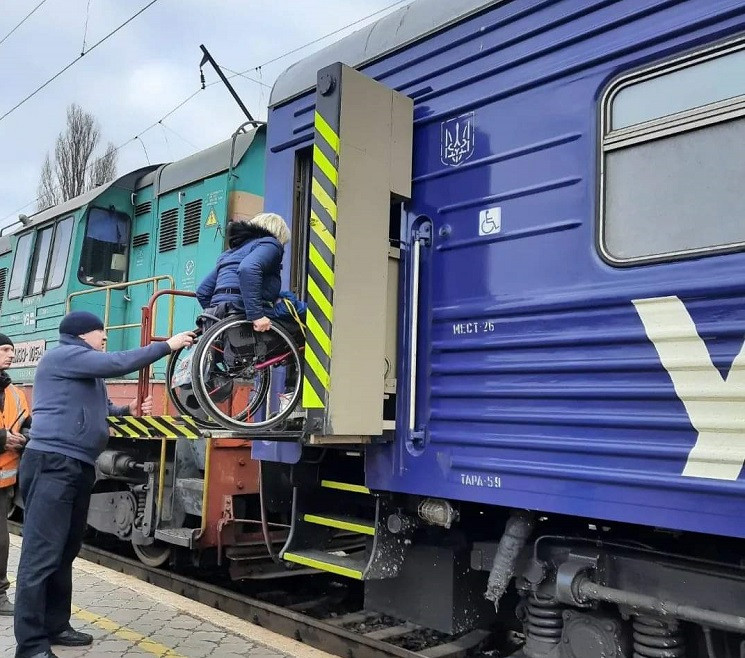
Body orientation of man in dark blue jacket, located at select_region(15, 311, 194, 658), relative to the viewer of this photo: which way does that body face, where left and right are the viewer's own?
facing to the right of the viewer

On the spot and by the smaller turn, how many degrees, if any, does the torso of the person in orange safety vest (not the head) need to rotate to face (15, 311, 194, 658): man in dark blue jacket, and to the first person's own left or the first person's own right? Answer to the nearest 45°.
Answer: approximately 45° to the first person's own right

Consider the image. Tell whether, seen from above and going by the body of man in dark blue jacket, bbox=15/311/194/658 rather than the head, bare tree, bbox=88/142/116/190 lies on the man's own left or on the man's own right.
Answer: on the man's own left

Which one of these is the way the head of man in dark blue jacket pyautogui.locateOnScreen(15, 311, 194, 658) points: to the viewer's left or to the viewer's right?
to the viewer's right

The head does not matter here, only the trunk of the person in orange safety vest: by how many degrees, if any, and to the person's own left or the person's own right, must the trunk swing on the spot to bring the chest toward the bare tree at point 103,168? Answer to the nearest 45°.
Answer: approximately 135° to the person's own left

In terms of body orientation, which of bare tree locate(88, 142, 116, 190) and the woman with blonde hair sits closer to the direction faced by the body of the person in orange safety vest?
the woman with blonde hair
